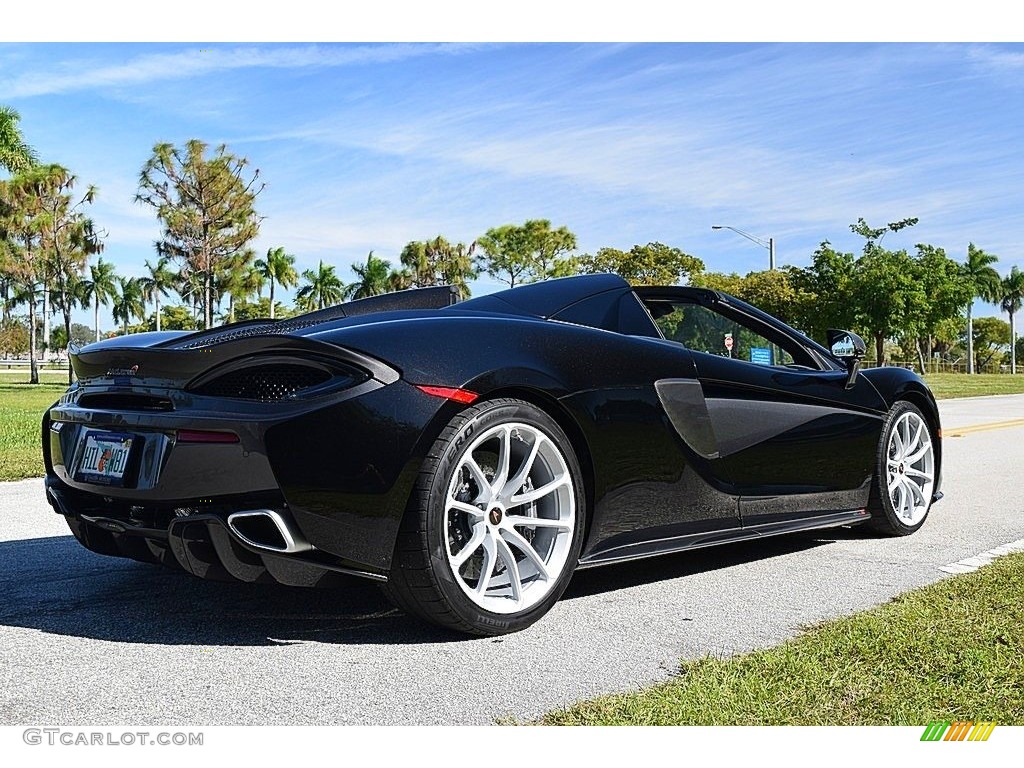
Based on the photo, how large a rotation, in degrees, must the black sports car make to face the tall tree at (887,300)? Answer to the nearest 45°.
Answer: approximately 45° to its left

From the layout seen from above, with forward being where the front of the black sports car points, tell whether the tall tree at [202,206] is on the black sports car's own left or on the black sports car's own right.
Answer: on the black sports car's own left

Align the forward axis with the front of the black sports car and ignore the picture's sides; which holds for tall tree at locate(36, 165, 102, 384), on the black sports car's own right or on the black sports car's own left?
on the black sports car's own left

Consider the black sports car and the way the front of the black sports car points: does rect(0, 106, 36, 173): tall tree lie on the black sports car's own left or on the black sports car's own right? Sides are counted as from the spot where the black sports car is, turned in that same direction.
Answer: on the black sports car's own left

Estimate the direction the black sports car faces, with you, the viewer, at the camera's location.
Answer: facing away from the viewer and to the right of the viewer

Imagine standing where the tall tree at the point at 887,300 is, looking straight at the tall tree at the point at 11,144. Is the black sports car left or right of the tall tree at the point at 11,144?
left
